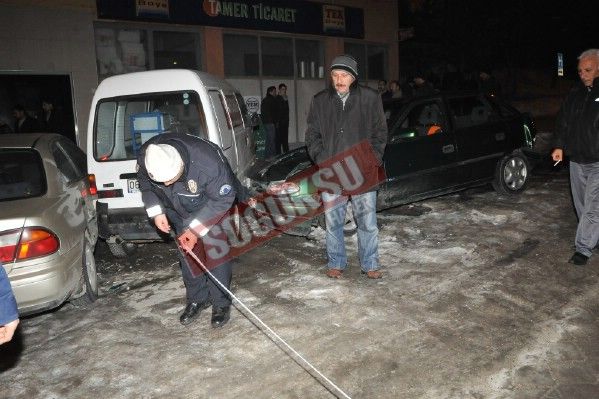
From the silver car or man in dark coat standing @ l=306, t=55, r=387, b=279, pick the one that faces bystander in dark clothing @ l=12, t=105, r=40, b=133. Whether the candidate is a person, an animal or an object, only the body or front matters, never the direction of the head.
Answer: the silver car

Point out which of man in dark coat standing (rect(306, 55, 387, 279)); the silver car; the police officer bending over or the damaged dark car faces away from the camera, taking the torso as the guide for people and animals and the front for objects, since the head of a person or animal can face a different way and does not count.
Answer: the silver car

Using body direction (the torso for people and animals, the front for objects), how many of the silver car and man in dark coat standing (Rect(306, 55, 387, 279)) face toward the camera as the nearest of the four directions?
1

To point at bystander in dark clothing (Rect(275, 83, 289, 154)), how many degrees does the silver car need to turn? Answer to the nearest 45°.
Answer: approximately 45° to its right

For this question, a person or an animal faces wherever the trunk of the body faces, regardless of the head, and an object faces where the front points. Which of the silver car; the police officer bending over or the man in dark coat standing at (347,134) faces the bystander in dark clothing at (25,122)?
the silver car

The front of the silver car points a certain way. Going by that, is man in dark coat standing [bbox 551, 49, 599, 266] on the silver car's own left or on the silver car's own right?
on the silver car's own right

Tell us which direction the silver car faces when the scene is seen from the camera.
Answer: facing away from the viewer

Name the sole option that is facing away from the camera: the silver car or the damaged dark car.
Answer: the silver car
